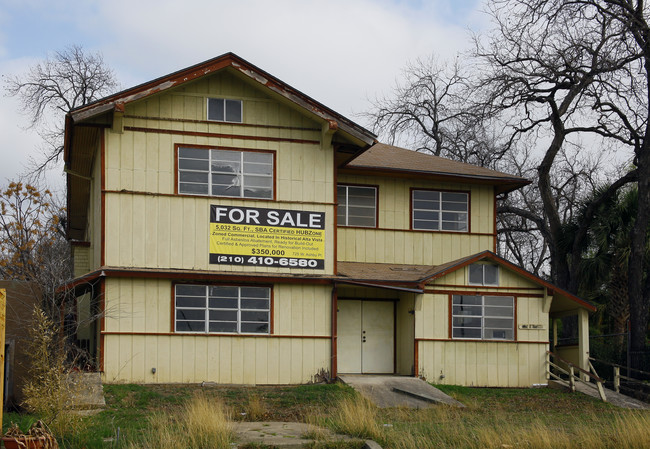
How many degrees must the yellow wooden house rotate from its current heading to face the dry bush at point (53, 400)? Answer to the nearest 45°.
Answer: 0° — it already faces it

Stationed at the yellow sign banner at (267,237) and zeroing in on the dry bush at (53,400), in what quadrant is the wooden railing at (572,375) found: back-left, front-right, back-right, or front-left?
back-left

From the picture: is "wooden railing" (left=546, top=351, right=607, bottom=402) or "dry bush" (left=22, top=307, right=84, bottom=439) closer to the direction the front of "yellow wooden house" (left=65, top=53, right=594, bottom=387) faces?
the dry bush

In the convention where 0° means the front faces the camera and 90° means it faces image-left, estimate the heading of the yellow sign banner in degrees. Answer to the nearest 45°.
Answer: approximately 0°

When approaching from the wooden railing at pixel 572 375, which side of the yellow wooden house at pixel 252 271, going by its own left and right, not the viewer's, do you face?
left

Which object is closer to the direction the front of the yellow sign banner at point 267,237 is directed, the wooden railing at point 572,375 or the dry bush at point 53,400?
the dry bush
